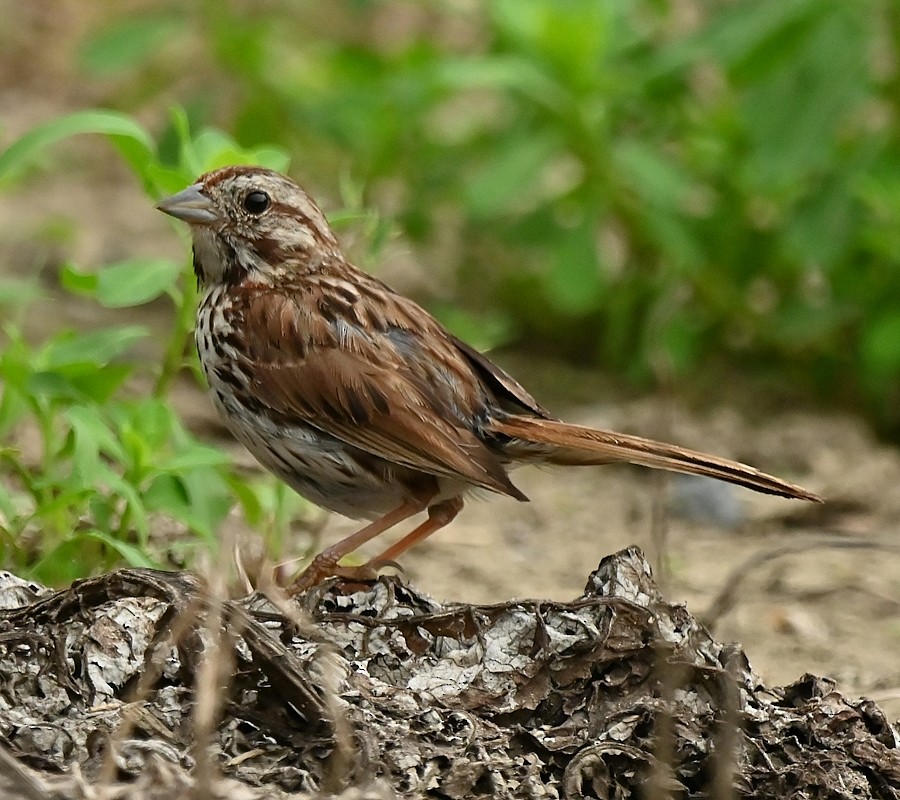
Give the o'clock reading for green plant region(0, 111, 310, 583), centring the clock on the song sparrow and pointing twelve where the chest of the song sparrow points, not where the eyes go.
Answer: The green plant is roughly at 1 o'clock from the song sparrow.

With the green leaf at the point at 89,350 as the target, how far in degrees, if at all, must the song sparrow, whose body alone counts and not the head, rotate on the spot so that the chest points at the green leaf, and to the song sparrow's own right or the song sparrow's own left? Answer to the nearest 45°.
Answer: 0° — it already faces it

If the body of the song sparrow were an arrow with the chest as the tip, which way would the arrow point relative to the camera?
to the viewer's left

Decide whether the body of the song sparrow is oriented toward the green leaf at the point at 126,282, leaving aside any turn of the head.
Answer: yes

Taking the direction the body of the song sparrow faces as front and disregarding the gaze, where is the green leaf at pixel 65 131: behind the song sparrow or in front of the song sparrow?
in front
